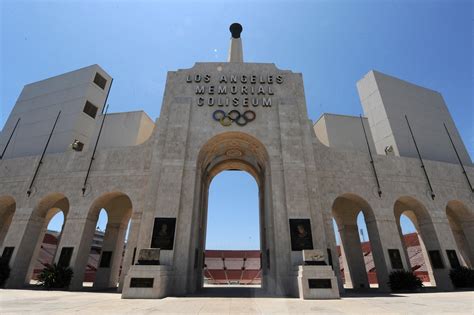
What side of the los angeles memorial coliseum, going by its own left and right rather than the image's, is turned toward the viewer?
front
